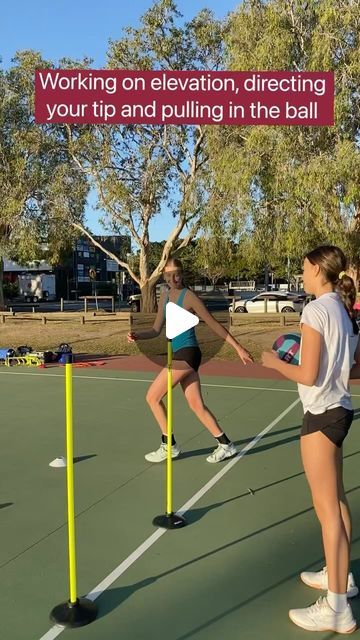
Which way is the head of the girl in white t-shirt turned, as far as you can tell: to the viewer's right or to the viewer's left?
to the viewer's left
